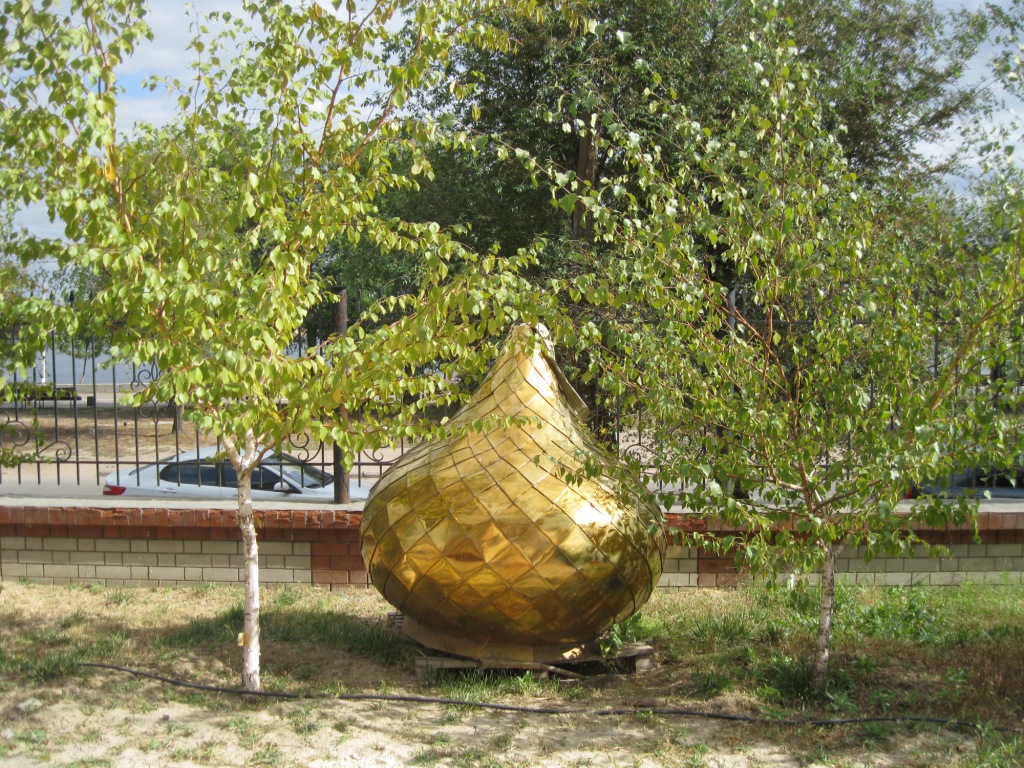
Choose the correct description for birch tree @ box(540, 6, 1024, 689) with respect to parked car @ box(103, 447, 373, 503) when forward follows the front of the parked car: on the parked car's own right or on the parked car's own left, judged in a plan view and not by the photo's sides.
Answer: on the parked car's own right

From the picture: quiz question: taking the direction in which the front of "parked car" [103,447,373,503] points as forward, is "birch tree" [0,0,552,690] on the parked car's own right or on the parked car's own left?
on the parked car's own right

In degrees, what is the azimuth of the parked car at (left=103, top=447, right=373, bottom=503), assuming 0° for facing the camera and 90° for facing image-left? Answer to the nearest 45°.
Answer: approximately 270°

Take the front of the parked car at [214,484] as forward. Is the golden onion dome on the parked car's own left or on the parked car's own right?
on the parked car's own right

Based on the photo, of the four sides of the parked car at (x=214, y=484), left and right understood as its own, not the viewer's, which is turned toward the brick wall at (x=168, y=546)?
right
